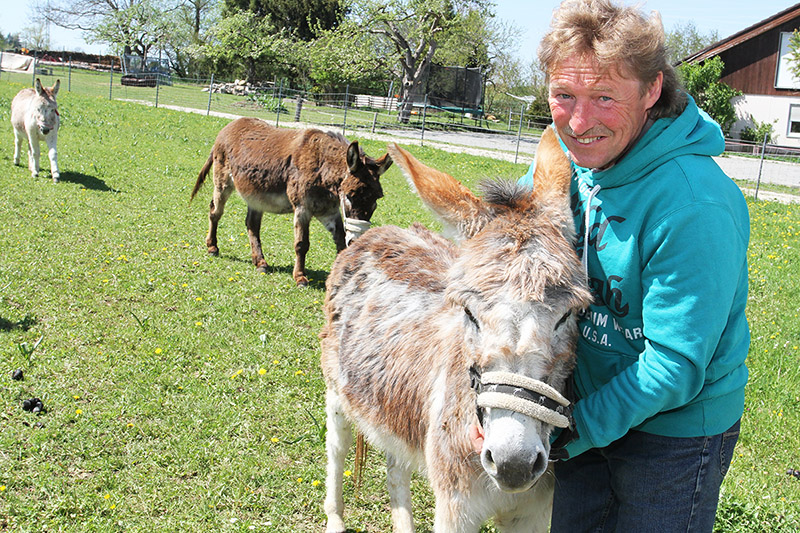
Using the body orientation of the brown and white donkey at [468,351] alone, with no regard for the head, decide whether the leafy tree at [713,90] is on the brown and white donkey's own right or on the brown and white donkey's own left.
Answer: on the brown and white donkey's own left

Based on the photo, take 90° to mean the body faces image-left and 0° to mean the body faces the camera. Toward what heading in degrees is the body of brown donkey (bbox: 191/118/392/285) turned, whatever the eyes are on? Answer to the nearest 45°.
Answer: approximately 315°

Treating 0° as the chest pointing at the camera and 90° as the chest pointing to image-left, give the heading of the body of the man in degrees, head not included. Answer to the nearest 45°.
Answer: approximately 45°

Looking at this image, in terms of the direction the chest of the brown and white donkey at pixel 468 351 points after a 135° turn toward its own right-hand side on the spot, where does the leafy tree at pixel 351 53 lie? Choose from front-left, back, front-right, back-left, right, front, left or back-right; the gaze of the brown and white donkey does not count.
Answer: right

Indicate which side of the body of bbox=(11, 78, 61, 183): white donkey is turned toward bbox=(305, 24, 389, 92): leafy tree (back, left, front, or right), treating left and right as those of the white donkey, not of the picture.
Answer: left

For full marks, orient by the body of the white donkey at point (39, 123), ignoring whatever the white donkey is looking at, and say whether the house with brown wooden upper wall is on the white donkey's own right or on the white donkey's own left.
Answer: on the white donkey's own left

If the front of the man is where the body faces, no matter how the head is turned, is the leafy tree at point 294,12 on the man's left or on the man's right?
on the man's right

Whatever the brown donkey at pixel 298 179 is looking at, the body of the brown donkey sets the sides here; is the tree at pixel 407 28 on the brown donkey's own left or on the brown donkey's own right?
on the brown donkey's own left
